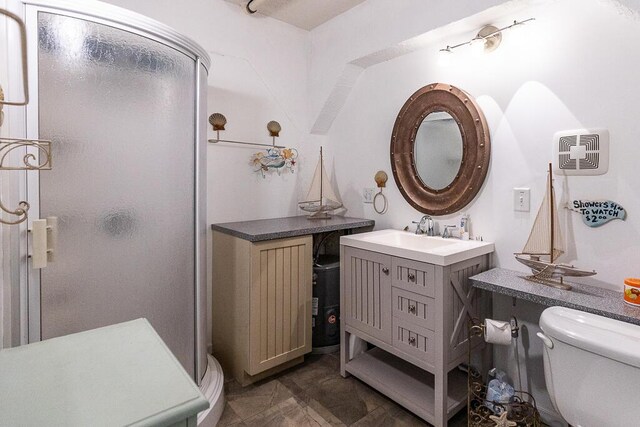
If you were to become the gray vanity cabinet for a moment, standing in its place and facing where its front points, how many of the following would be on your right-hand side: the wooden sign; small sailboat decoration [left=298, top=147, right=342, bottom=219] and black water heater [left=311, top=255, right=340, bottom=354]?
2

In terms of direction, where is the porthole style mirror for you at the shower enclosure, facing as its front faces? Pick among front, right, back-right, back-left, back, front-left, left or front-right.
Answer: front-left

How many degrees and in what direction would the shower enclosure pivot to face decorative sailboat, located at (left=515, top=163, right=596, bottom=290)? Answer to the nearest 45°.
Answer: approximately 45° to its left

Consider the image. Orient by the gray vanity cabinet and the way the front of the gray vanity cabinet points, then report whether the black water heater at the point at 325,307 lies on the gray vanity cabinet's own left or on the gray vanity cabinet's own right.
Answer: on the gray vanity cabinet's own right

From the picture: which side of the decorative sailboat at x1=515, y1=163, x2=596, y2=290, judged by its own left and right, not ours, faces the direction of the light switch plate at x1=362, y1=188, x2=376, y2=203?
back

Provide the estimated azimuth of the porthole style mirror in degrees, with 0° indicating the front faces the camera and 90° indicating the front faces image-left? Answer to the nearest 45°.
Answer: approximately 45°

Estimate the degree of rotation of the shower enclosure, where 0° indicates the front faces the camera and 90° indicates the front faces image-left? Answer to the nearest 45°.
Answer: approximately 315°
